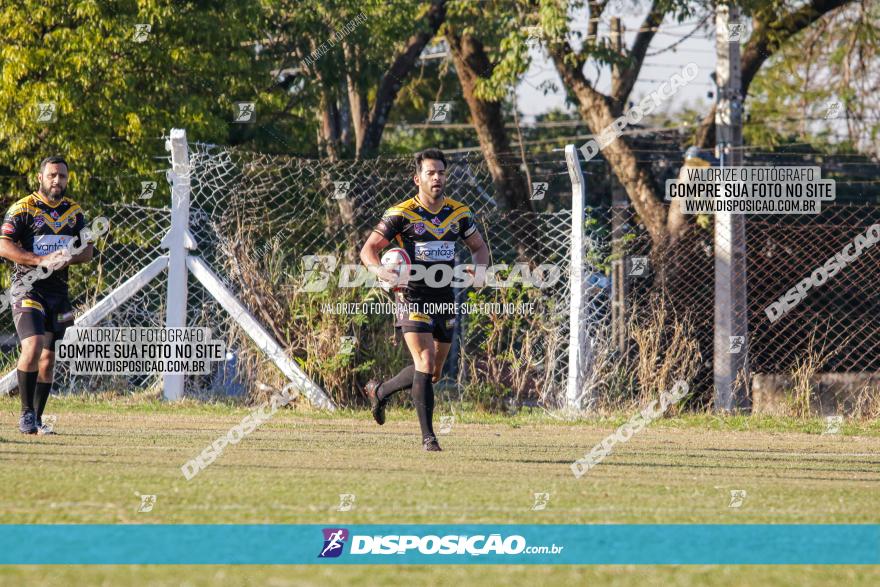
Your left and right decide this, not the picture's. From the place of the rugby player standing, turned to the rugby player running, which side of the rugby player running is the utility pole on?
left

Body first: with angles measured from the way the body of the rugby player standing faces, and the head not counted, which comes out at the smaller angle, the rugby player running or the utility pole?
the rugby player running

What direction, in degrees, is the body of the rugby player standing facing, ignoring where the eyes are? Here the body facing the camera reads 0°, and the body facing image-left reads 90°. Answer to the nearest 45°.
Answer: approximately 315°

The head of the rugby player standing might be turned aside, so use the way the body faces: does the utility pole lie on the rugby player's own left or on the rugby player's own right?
on the rugby player's own left
